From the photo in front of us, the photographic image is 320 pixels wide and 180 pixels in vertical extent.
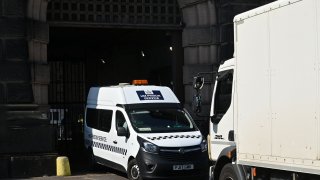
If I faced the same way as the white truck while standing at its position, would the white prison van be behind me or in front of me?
in front

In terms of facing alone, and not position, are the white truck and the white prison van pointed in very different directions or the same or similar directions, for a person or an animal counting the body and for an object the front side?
very different directions

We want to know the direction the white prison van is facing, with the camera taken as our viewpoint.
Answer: facing the viewer and to the right of the viewer
